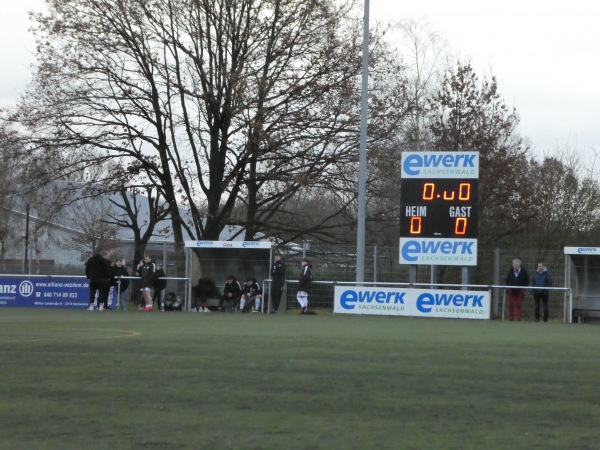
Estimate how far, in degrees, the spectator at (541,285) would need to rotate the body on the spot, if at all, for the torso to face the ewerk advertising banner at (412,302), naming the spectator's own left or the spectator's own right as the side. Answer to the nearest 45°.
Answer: approximately 90° to the spectator's own right

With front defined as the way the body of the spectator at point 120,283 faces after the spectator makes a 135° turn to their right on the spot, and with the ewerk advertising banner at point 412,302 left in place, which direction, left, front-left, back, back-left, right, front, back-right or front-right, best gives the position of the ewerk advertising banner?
back

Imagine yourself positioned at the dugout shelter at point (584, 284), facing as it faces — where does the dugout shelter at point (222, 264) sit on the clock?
the dugout shelter at point (222, 264) is roughly at 3 o'clock from the dugout shelter at point (584, 284).

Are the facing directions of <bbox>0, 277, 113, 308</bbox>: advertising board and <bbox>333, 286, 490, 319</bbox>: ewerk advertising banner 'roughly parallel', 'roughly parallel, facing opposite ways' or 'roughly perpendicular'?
roughly parallel

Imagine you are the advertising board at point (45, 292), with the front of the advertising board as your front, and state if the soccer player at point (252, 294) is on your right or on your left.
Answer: on your left

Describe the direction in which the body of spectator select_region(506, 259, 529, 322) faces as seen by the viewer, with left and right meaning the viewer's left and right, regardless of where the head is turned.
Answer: facing the viewer

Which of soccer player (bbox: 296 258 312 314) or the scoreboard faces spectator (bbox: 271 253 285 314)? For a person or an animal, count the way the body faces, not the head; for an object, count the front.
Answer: soccer player (bbox: 296 258 312 314)

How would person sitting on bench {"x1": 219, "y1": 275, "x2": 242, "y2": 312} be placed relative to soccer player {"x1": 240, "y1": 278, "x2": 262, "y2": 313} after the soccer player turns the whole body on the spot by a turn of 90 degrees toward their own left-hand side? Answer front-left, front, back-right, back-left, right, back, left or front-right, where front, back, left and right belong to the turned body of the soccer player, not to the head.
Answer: back

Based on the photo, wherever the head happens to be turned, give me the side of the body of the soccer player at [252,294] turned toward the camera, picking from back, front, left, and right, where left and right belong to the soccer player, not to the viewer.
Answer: front

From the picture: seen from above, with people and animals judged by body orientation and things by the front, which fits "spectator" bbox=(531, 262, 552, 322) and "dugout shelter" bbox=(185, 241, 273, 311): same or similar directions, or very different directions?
same or similar directions

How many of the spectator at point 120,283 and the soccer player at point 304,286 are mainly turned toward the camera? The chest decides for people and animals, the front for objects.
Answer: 1

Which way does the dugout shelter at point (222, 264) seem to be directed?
toward the camera
